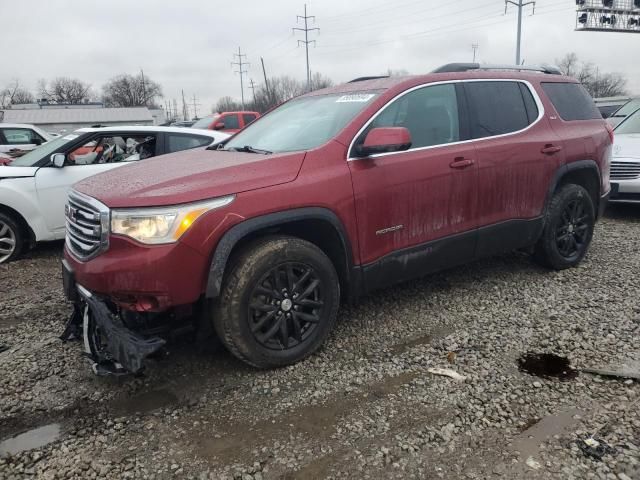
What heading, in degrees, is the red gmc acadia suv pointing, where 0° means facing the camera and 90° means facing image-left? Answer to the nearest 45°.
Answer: approximately 45°

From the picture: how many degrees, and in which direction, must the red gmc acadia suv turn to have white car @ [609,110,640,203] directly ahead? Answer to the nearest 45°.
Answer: approximately 180°

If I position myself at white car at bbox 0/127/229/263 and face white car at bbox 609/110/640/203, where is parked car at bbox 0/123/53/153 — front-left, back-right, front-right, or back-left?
back-left

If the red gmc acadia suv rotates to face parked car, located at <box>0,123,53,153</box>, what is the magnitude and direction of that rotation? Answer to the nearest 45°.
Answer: approximately 90° to its right

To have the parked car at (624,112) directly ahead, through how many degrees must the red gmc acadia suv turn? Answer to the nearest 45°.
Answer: approximately 180°

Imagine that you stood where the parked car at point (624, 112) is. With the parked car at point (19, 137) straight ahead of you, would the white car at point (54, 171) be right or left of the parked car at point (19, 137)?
left

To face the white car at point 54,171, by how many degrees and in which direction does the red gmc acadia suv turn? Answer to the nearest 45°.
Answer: approximately 90° to its right
